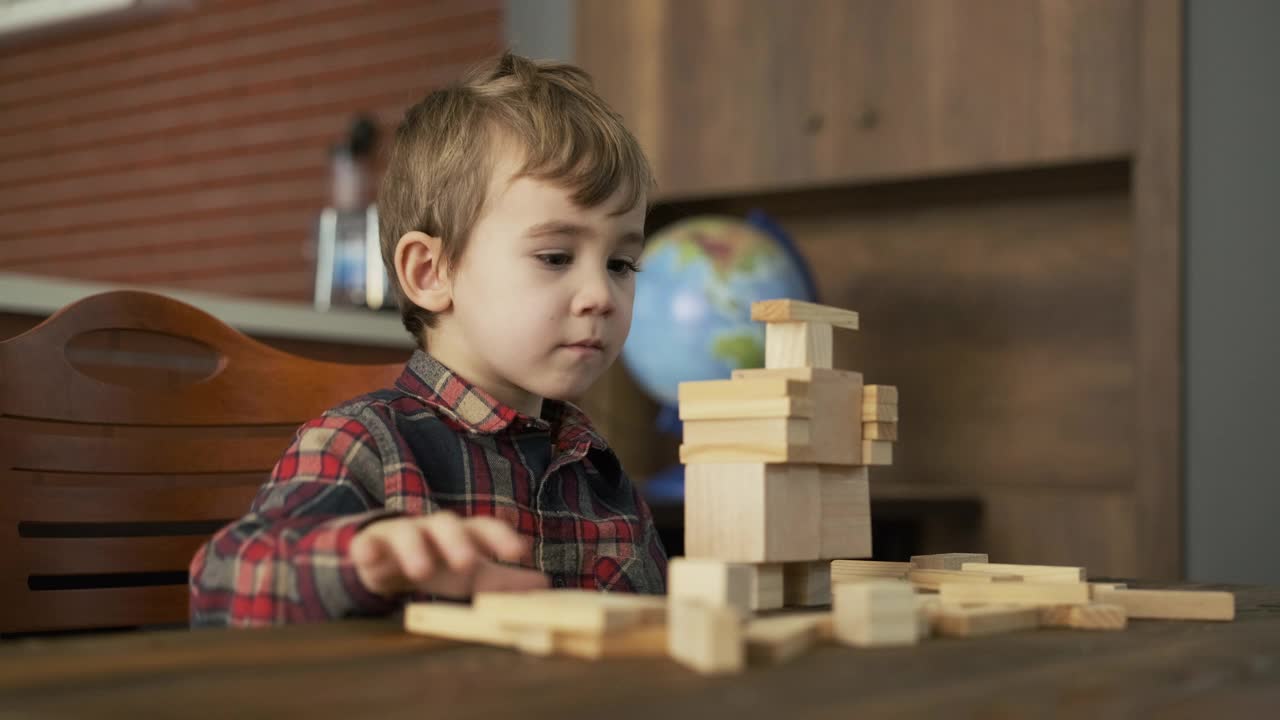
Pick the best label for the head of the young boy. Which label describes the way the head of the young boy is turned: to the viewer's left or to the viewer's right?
to the viewer's right

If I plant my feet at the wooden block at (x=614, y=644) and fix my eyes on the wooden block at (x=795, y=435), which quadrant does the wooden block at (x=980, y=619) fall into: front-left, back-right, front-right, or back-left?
front-right

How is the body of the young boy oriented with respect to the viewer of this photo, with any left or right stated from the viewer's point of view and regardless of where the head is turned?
facing the viewer and to the right of the viewer
